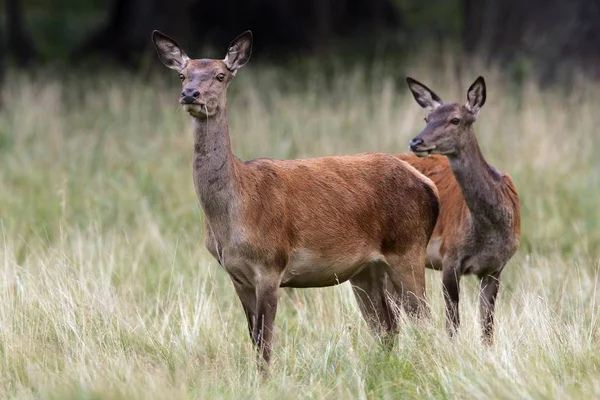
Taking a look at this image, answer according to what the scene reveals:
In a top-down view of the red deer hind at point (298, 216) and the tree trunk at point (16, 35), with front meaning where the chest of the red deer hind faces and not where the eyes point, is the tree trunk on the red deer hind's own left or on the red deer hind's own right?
on the red deer hind's own right

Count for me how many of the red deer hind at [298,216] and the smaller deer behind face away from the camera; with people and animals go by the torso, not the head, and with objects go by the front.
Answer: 0

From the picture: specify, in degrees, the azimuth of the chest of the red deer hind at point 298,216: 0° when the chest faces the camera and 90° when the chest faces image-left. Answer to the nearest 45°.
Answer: approximately 45°

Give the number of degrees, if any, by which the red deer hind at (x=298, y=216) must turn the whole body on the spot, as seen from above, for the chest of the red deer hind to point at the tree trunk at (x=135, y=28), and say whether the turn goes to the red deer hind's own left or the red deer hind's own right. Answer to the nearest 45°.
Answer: approximately 135° to the red deer hind's own right

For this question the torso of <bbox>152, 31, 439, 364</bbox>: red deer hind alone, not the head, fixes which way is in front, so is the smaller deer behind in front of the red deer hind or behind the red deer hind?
behind

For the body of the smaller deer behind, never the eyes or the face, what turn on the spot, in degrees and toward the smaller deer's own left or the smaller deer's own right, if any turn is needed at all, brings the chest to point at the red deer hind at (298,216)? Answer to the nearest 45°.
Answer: approximately 90° to the smaller deer's own right
